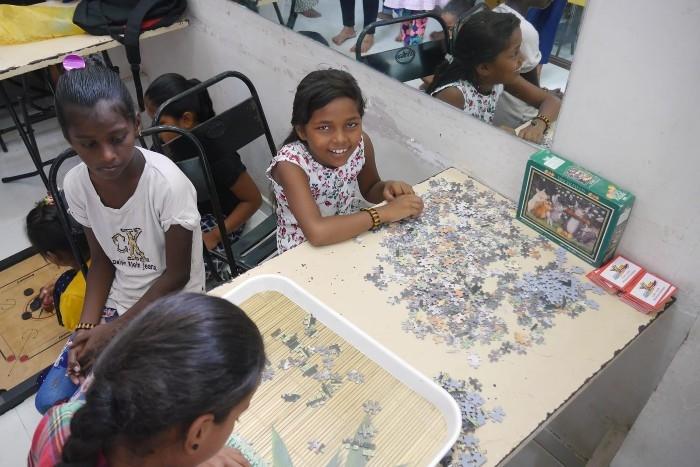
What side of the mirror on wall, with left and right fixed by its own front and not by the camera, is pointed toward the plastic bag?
right

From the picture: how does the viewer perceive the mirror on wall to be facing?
facing the viewer and to the left of the viewer

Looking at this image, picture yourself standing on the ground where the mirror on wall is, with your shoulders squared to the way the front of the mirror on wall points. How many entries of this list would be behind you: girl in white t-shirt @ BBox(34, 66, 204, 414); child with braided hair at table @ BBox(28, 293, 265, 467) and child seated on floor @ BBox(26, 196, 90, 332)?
0

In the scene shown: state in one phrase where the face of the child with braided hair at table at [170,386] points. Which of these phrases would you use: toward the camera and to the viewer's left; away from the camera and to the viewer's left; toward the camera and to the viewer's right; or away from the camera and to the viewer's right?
away from the camera and to the viewer's right

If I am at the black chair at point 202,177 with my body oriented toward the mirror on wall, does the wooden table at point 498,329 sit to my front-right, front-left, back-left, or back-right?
front-right

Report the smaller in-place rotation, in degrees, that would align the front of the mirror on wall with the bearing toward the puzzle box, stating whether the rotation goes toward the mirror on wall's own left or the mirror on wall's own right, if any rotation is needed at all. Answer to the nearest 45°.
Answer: approximately 90° to the mirror on wall's own left

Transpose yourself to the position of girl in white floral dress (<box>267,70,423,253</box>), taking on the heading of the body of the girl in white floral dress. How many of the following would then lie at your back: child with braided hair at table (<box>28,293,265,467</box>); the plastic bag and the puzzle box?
1

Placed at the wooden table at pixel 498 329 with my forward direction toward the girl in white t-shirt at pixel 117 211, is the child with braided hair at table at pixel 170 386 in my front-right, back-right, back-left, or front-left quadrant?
front-left

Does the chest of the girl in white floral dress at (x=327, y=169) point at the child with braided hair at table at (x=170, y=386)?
no

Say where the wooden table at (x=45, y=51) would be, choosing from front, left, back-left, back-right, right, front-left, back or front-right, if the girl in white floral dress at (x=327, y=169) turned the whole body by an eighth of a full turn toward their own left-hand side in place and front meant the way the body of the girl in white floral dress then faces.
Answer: back-left

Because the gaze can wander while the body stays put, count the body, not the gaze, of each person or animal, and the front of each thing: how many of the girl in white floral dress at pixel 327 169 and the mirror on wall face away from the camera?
0
